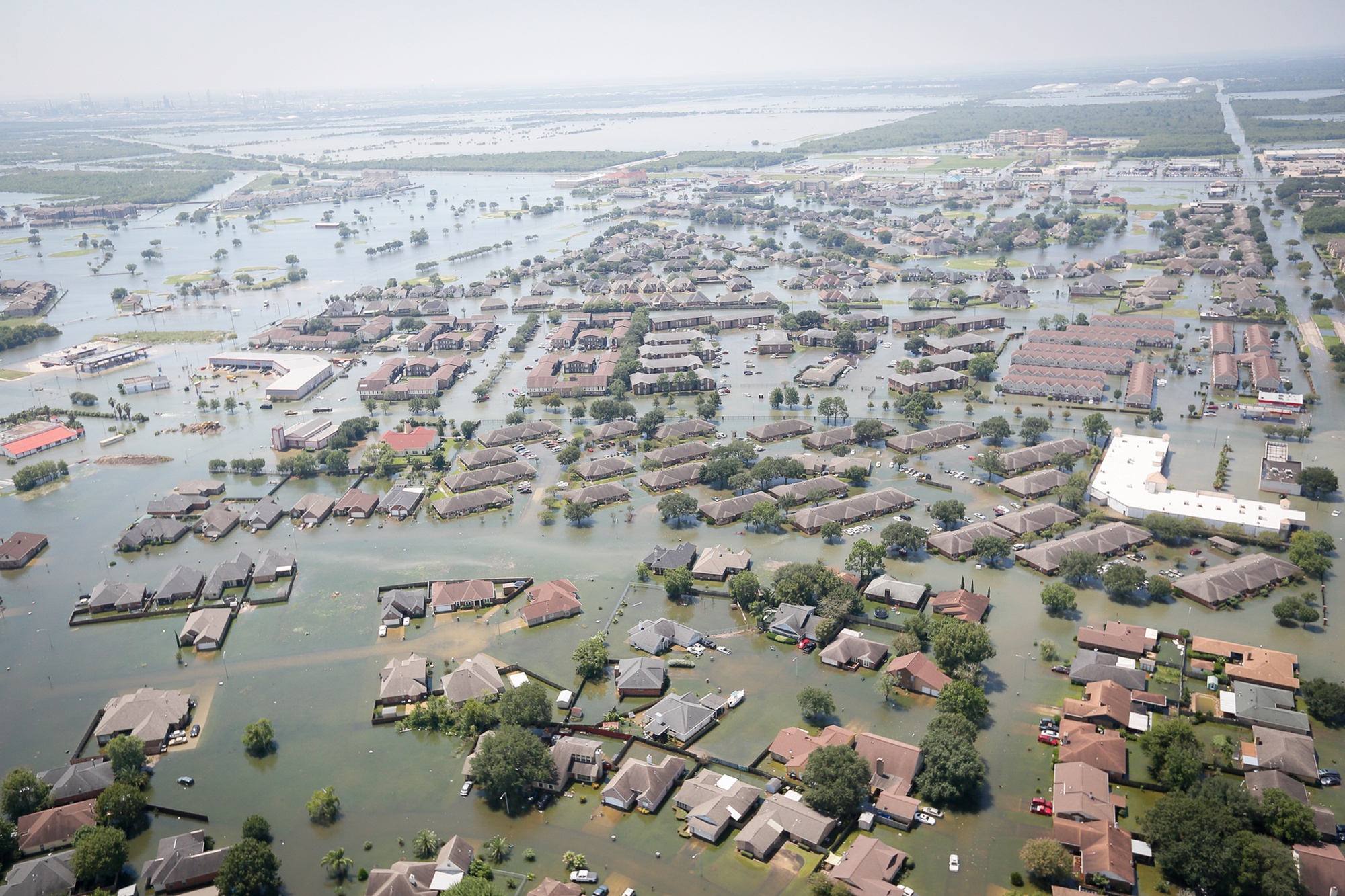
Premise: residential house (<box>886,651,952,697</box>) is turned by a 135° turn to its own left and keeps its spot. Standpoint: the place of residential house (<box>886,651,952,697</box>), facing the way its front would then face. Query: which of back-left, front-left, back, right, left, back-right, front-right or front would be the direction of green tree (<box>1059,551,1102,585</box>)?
front-left

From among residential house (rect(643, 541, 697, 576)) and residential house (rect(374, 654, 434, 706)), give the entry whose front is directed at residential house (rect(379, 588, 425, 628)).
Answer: residential house (rect(374, 654, 434, 706))

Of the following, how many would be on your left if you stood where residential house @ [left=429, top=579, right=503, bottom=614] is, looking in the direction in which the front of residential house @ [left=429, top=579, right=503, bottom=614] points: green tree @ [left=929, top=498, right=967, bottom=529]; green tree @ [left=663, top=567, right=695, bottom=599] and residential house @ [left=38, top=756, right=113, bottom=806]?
2

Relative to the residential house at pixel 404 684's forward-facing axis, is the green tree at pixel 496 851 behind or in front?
behind

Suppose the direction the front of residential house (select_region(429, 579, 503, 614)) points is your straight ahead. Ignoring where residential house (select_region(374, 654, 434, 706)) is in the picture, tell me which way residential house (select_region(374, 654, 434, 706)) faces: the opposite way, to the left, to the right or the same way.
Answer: the opposite way

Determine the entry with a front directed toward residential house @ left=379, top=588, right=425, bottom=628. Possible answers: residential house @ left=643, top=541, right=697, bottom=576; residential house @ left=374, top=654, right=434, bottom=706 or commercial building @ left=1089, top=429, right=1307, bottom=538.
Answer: residential house @ left=374, top=654, right=434, bottom=706

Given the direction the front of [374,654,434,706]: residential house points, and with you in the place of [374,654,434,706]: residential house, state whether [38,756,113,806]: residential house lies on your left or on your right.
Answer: on your left

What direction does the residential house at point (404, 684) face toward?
away from the camera

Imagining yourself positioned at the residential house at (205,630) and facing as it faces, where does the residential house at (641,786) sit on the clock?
the residential house at (641,786) is roughly at 11 o'clock from the residential house at (205,630).

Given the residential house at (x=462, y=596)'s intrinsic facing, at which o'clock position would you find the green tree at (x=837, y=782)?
The green tree is roughly at 11 o'clock from the residential house.
